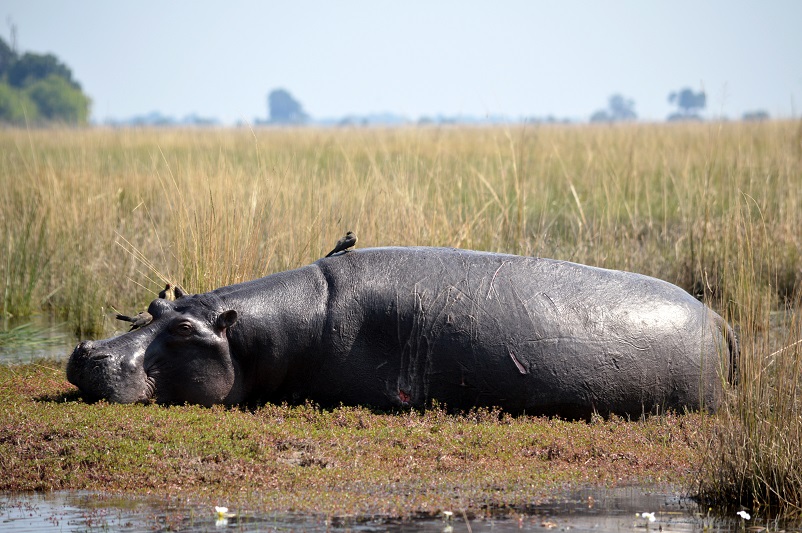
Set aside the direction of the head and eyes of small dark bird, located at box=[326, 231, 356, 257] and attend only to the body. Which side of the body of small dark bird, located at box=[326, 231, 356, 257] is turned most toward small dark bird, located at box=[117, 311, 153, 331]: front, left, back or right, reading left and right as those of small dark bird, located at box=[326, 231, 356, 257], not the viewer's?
back

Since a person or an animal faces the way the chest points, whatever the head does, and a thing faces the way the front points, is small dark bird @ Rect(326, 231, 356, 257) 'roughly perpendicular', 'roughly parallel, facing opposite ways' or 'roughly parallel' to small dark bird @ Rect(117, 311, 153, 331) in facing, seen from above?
roughly parallel

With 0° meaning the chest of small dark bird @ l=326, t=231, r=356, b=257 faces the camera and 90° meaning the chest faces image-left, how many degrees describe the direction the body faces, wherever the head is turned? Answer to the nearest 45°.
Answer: approximately 270°

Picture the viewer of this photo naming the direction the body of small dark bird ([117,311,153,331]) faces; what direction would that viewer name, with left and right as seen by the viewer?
facing to the right of the viewer

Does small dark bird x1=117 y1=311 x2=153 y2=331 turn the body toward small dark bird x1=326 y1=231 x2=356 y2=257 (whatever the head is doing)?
yes

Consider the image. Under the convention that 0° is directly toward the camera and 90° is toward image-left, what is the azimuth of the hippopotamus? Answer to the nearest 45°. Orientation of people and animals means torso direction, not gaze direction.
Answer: approximately 90°

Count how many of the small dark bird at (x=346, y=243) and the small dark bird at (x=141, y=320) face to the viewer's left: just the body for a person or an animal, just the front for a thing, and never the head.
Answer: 0
